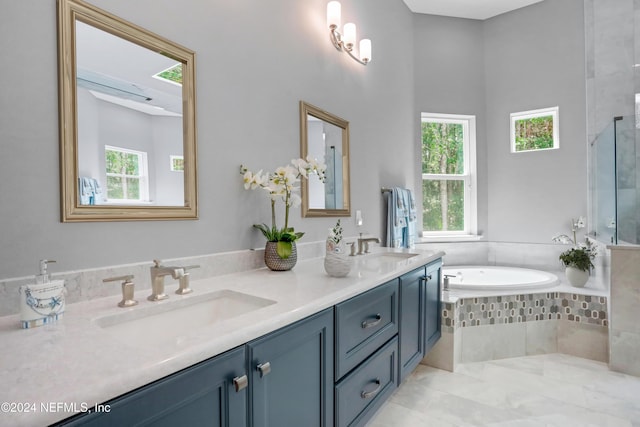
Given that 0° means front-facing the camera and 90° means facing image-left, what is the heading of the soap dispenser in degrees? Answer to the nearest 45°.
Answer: approximately 315°

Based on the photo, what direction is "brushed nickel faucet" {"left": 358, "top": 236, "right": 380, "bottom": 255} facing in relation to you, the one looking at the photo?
facing to the right of the viewer

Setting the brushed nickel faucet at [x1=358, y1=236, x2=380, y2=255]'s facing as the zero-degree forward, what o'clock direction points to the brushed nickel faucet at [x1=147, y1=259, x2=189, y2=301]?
the brushed nickel faucet at [x1=147, y1=259, x2=189, y2=301] is roughly at 4 o'clock from the brushed nickel faucet at [x1=358, y1=236, x2=380, y2=255].

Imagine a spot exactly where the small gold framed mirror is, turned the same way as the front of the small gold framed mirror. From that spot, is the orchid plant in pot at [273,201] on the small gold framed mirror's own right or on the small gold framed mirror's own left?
on the small gold framed mirror's own right

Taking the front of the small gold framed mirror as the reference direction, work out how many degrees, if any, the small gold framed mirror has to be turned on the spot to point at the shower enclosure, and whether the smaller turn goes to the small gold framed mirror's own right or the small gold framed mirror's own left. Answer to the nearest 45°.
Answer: approximately 45° to the small gold framed mirror's own left

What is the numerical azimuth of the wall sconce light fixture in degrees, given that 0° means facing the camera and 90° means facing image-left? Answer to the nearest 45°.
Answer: approximately 315°

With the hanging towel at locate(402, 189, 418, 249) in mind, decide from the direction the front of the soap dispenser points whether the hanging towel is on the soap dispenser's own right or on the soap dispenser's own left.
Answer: on the soap dispenser's own left

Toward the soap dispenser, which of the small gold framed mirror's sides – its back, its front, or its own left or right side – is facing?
right
